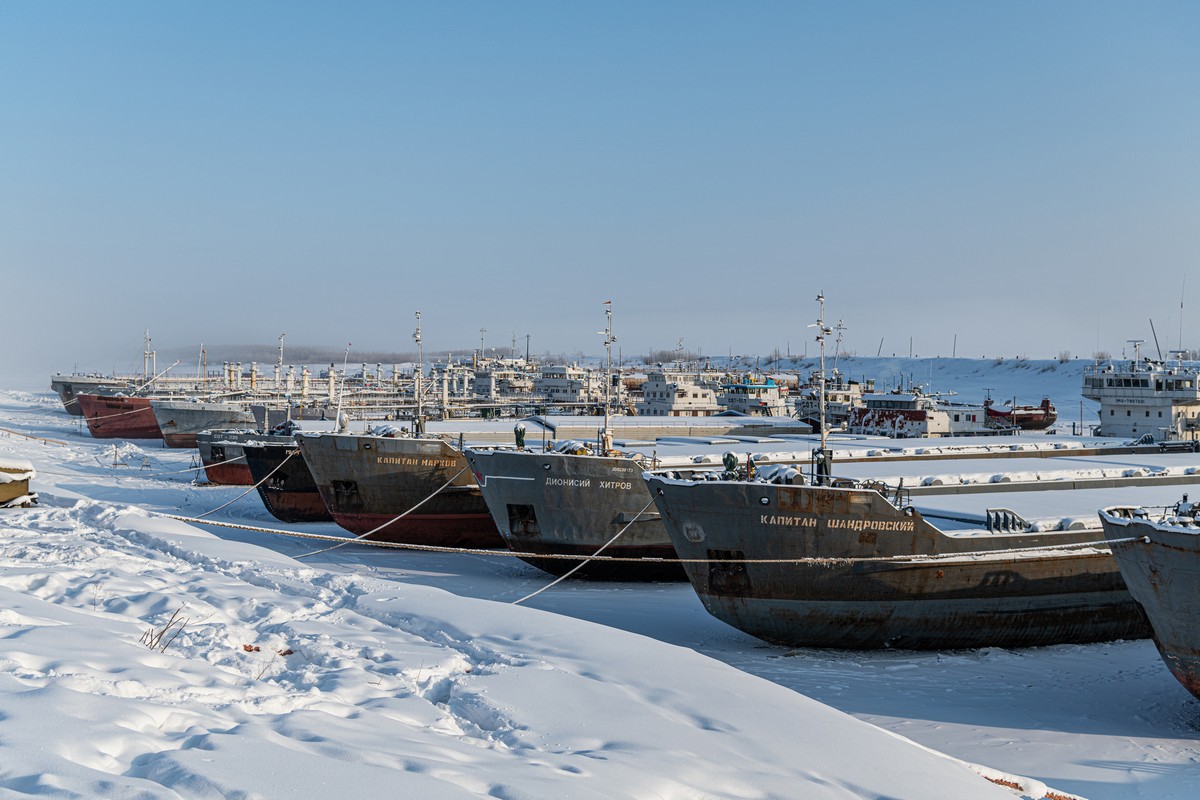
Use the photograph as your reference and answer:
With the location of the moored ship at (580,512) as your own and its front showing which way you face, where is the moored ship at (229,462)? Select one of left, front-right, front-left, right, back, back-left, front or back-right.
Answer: front-right

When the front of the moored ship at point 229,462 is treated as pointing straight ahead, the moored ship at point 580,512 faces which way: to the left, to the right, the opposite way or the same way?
the same way

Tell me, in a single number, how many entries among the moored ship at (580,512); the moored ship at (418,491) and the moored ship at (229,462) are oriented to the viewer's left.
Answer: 3

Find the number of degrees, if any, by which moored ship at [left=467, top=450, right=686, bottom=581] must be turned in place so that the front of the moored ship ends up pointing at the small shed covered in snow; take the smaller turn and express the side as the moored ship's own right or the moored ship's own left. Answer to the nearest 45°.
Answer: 0° — it already faces it

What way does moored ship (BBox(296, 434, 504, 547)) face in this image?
to the viewer's left

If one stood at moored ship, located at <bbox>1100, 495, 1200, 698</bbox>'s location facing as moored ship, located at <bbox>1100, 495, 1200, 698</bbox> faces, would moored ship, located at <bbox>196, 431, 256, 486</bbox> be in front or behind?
in front

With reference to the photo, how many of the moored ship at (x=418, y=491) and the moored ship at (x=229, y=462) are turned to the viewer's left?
2

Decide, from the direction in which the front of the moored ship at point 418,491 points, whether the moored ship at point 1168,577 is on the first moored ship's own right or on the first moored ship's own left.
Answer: on the first moored ship's own left

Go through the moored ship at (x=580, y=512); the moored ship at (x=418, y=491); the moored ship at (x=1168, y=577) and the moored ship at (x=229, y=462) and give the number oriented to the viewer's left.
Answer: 4

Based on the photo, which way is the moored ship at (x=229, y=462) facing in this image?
to the viewer's left

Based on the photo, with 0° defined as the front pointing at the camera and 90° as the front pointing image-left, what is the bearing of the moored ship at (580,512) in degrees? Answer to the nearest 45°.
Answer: approximately 90°

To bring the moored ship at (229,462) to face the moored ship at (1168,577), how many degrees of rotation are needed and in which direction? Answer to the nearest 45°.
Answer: approximately 90° to its left

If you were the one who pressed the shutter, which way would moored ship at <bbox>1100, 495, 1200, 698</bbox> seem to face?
facing to the left of the viewer
